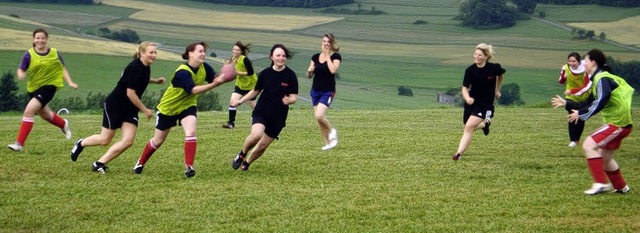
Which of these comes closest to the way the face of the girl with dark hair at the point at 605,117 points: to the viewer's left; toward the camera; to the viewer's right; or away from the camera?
to the viewer's left

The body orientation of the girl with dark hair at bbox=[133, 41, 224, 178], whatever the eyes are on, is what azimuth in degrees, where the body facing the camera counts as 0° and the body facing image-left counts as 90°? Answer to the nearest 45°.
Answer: approximately 315°

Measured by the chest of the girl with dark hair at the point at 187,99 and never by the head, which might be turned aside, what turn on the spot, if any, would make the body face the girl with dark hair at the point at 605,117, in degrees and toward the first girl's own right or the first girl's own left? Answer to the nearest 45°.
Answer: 0° — they already face them

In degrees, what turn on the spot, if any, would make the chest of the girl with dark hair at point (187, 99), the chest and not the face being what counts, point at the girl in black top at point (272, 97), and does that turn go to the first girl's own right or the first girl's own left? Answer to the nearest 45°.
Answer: approximately 45° to the first girl's own left

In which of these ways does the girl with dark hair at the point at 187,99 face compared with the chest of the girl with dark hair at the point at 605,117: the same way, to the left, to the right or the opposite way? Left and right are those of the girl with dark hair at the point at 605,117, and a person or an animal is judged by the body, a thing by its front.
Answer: the opposite way

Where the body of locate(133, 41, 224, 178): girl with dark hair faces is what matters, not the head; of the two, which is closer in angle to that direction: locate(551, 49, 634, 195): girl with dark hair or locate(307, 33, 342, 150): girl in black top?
the girl with dark hair

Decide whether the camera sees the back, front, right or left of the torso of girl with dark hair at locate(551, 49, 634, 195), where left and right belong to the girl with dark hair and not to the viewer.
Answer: left

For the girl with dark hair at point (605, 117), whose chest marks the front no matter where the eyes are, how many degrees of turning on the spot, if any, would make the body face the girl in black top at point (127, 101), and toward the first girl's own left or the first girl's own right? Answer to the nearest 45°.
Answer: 0° — they already face them

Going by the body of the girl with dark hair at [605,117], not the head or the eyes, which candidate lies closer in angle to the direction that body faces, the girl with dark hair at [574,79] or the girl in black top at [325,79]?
the girl in black top

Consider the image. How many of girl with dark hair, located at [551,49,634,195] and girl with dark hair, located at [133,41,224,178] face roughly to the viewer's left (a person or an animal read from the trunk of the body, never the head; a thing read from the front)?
1
